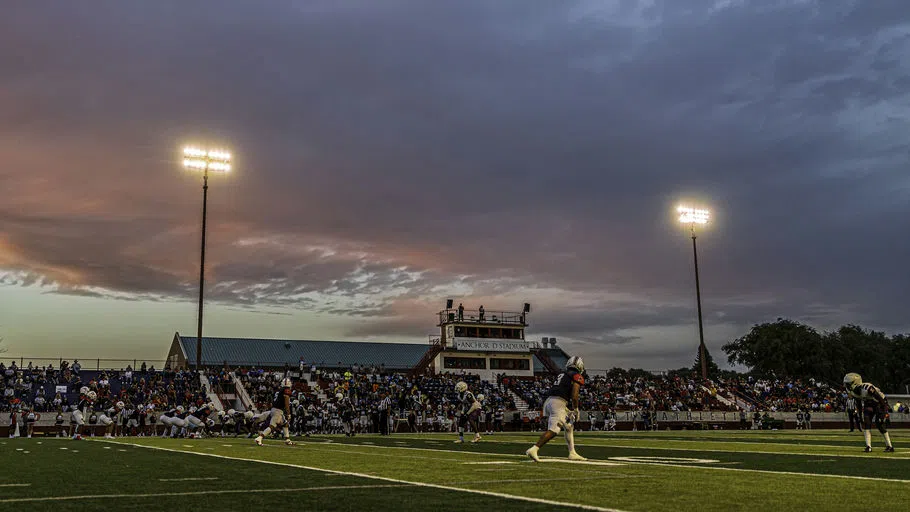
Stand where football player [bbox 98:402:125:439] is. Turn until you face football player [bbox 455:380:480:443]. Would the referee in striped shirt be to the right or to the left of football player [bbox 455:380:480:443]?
left

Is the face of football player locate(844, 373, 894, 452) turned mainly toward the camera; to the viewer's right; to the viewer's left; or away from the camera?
to the viewer's left

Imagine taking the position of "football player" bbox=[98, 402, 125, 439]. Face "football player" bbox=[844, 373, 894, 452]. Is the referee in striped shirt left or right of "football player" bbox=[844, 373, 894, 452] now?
left

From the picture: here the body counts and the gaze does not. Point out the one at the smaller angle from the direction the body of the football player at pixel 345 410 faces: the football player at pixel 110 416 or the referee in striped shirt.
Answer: the football player

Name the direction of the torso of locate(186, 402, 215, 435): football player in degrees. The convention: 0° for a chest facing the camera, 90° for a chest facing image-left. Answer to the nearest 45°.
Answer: approximately 270°

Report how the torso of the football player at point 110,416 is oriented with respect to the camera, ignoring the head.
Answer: to the viewer's right

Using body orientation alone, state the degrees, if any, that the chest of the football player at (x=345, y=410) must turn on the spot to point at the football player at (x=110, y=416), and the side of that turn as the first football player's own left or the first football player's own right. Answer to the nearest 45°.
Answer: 0° — they already face them

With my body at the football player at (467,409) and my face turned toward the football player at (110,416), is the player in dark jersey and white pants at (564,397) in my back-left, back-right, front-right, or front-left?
back-left

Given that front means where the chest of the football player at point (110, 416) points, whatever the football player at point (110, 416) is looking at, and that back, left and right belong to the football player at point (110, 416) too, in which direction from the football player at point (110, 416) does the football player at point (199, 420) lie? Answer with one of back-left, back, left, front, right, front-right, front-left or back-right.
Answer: front-right

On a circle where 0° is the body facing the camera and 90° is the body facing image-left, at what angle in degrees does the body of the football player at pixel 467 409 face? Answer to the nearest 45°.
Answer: approximately 45°

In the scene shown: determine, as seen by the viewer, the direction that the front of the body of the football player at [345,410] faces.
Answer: to the viewer's left
